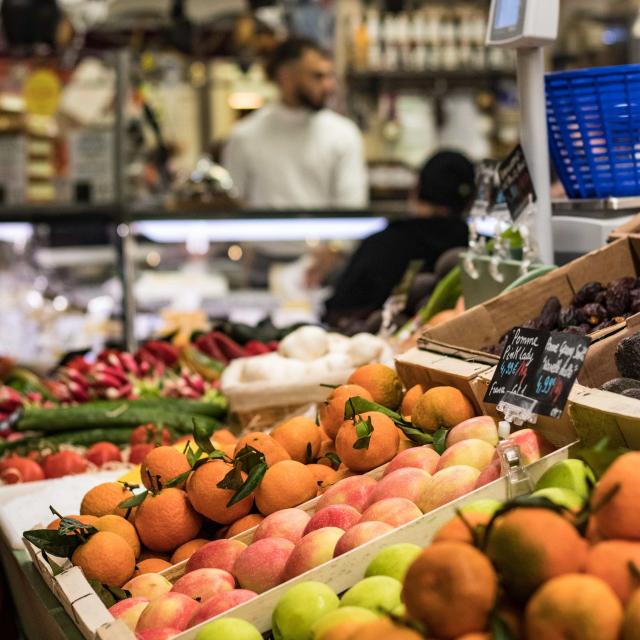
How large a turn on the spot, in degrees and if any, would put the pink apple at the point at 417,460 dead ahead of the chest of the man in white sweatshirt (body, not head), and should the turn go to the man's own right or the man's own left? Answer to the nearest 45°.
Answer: approximately 45° to the man's own right

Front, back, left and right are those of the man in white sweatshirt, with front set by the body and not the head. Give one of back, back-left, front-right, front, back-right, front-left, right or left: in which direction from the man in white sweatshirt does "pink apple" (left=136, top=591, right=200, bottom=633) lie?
front-right

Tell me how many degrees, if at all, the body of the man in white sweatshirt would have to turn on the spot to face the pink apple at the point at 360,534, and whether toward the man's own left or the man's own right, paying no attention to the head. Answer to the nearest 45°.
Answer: approximately 45° to the man's own right

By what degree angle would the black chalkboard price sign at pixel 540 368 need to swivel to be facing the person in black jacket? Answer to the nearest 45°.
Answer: approximately 135° to its right

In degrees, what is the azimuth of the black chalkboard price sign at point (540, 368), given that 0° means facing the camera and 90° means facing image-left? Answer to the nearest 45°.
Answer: approximately 45°

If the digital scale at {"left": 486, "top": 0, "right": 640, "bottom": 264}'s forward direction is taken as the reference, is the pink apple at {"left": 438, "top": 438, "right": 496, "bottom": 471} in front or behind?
in front

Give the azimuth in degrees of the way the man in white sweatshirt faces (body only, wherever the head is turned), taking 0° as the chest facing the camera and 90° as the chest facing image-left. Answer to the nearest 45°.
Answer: approximately 315°

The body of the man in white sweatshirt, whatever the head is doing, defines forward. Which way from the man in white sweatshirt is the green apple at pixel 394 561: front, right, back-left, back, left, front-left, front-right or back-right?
front-right

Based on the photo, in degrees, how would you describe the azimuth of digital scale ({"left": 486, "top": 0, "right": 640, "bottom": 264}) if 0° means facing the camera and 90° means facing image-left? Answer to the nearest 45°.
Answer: approximately 45°

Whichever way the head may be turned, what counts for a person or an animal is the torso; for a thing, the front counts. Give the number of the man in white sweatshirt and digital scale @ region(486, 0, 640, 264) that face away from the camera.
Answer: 0
